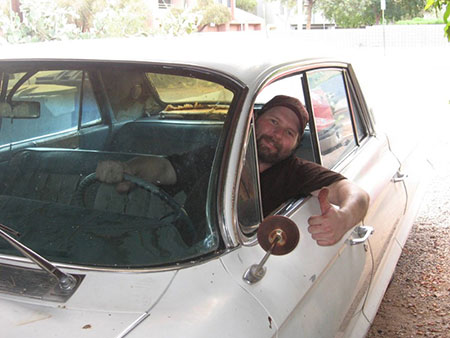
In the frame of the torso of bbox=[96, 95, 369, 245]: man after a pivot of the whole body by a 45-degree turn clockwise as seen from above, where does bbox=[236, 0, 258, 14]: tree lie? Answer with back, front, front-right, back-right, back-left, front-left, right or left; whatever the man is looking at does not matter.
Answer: back-right

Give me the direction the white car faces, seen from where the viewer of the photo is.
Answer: facing the viewer and to the left of the viewer

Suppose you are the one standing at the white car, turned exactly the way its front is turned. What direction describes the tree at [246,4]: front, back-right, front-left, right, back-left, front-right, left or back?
back-right

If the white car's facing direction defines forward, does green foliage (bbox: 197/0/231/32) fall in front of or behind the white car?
behind

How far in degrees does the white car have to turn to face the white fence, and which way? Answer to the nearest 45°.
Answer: approximately 135° to its right

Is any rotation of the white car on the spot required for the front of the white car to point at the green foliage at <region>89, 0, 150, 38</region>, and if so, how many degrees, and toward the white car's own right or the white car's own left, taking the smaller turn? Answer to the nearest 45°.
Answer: approximately 135° to the white car's own right

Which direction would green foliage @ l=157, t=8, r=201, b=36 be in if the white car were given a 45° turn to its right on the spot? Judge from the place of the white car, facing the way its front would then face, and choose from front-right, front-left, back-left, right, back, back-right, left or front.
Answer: right

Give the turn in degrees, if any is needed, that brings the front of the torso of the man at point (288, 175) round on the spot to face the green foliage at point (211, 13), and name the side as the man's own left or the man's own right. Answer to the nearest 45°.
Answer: approximately 180°

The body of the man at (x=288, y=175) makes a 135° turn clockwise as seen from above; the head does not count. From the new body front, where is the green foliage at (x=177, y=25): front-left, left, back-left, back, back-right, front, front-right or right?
front-right

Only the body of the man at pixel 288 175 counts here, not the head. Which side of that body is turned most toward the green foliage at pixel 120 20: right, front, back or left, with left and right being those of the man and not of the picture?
back
